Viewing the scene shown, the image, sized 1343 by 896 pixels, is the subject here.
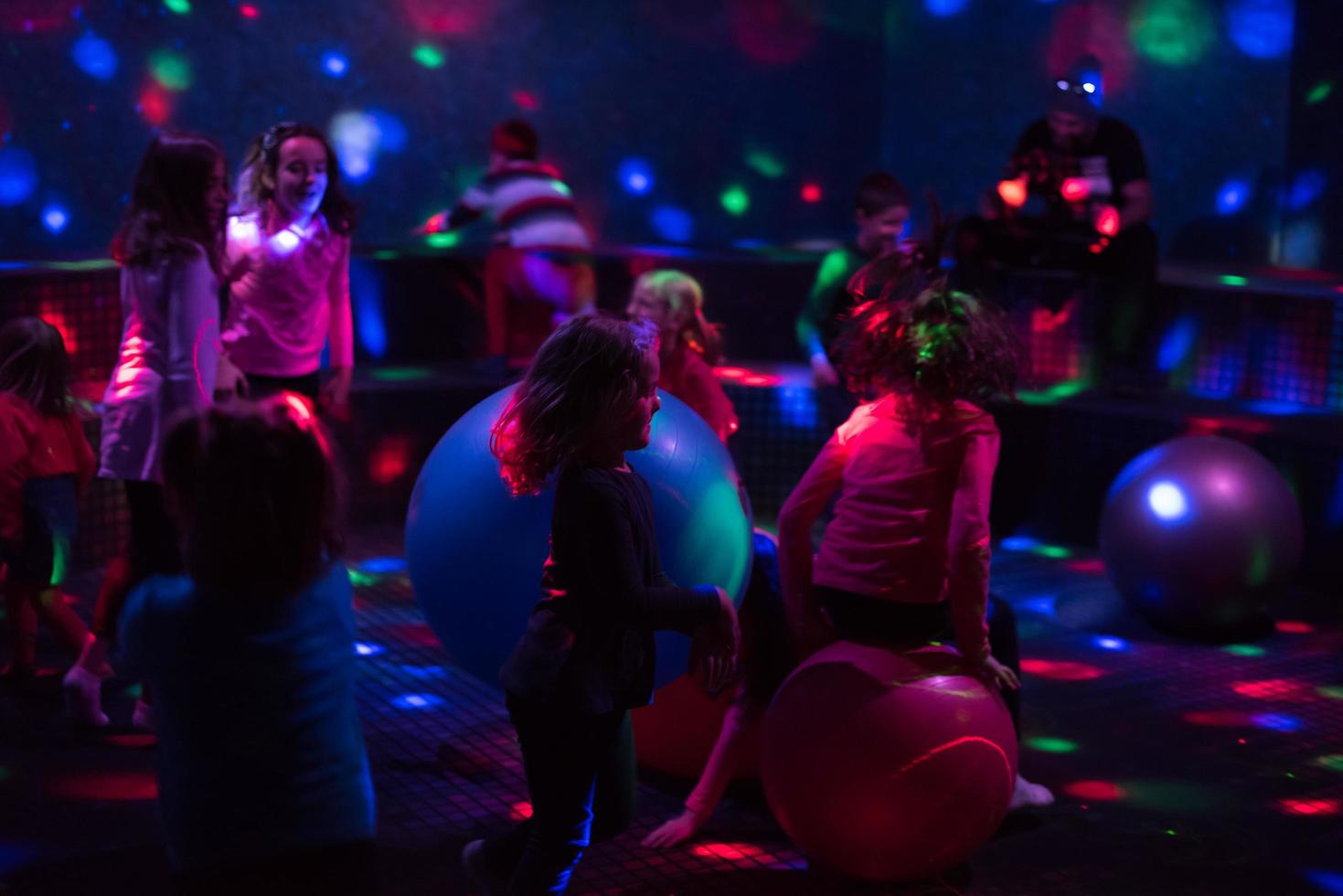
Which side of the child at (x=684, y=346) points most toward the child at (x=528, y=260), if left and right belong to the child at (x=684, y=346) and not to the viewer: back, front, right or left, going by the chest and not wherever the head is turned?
right

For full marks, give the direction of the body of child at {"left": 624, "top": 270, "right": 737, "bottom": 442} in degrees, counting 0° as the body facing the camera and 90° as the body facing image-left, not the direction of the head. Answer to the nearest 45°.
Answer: approximately 90°

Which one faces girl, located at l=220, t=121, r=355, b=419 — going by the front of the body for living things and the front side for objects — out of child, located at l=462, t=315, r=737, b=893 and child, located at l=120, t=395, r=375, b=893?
child, located at l=120, t=395, r=375, b=893

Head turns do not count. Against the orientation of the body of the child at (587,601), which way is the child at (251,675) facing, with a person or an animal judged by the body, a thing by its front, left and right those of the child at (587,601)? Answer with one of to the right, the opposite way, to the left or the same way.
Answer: to the left

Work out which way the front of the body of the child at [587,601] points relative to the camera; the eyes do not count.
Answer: to the viewer's right

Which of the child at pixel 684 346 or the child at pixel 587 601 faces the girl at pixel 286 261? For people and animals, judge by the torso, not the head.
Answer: the child at pixel 684 346

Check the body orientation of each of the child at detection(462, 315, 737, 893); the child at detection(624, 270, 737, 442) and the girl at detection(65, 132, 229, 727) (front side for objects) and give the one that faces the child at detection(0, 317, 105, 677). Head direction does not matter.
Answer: the child at detection(624, 270, 737, 442)

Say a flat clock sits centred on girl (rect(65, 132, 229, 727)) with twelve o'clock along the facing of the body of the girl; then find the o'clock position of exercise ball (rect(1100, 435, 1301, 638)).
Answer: The exercise ball is roughly at 12 o'clock from the girl.

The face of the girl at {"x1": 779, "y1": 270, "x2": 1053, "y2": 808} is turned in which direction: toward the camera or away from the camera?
away from the camera

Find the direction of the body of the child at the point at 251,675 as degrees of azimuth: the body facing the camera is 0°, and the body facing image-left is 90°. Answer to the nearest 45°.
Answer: approximately 180°

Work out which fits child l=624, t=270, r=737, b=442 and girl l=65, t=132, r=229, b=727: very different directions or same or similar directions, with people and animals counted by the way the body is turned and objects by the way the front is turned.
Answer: very different directions

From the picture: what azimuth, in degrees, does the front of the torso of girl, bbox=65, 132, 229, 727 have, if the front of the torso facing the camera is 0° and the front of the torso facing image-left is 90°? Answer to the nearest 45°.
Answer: approximately 270°
